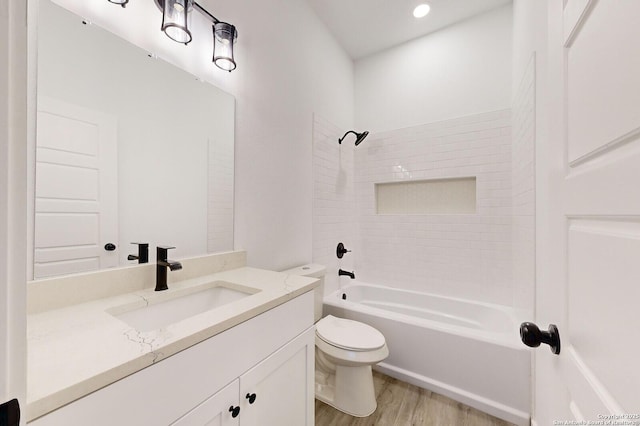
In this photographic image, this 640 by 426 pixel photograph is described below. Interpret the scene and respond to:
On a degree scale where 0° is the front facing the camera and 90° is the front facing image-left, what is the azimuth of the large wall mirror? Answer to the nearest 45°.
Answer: approximately 315°

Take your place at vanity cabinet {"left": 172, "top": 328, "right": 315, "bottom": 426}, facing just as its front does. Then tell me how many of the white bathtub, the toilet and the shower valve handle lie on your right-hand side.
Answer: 0

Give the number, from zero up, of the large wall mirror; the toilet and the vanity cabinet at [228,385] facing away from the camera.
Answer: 0

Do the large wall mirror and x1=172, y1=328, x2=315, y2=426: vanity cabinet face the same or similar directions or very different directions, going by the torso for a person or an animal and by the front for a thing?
same or similar directions

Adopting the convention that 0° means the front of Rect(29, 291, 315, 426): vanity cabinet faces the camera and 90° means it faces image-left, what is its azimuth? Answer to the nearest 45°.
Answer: approximately 315°

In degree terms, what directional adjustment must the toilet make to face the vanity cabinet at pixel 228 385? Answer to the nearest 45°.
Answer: approximately 90° to its right

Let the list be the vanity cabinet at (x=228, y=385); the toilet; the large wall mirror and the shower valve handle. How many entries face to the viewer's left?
0

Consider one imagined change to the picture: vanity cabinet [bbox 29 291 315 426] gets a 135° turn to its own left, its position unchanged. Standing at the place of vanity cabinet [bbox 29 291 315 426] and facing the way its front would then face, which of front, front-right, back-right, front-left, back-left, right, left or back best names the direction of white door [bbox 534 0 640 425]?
back-right

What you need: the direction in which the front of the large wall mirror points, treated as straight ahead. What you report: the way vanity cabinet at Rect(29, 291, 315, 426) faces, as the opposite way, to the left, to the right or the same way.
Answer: the same way

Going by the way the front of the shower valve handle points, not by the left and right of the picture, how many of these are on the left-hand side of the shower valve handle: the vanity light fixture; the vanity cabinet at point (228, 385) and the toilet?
0

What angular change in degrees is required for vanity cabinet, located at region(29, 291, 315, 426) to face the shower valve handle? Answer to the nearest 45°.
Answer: approximately 90° to its left

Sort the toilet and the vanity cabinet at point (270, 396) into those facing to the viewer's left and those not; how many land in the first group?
0

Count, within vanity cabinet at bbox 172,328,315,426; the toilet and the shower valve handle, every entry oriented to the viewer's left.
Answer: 0
